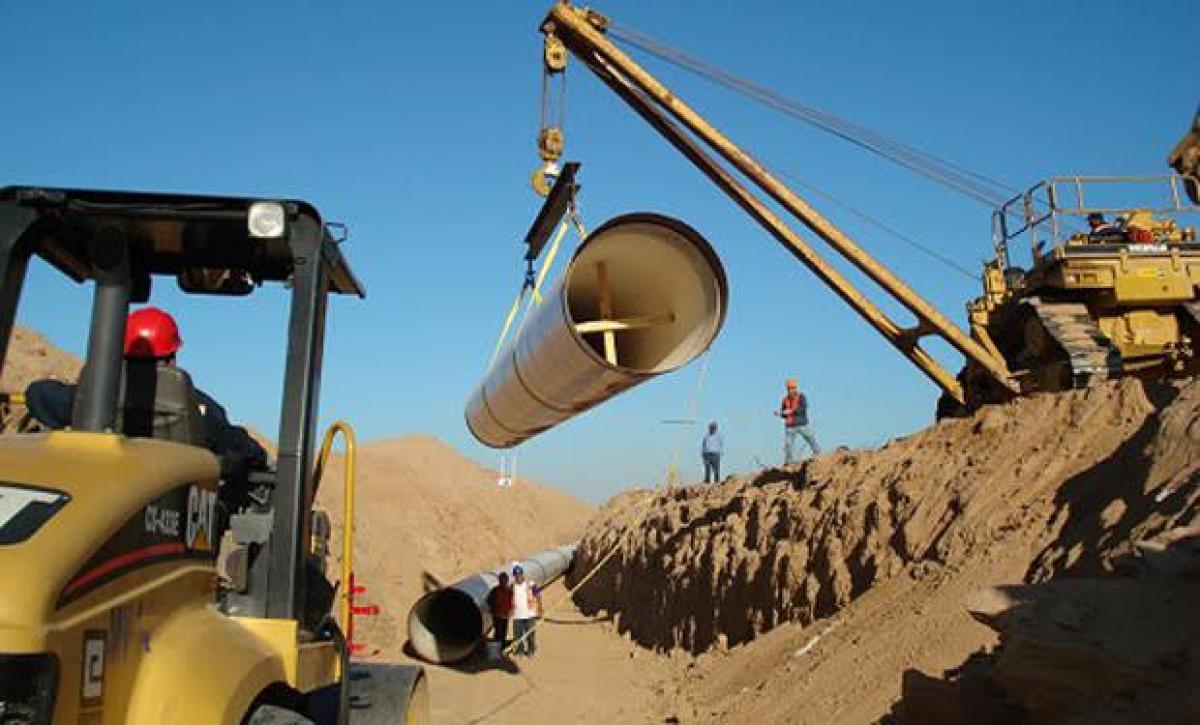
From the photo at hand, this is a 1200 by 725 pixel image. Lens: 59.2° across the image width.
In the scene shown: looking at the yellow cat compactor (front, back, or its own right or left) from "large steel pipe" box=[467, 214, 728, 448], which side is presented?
front

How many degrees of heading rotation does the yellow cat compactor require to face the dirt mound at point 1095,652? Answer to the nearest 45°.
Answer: approximately 45° to its right

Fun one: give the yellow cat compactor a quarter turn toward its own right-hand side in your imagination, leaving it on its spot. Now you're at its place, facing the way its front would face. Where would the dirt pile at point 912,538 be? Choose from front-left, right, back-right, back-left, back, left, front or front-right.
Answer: left

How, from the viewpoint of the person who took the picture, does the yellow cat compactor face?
facing away from the viewer and to the right of the viewer

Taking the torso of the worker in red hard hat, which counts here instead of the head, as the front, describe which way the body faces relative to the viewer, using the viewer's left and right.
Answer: facing away from the viewer and to the right of the viewer

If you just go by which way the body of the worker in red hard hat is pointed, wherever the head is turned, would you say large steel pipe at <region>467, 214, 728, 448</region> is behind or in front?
in front

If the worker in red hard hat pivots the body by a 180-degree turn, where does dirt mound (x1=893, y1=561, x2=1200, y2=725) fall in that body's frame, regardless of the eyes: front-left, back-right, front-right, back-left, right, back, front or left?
back-left

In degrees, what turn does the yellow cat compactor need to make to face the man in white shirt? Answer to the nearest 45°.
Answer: approximately 45° to its left

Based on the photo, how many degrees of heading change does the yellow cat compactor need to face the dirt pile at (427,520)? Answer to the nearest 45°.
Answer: approximately 45° to its left

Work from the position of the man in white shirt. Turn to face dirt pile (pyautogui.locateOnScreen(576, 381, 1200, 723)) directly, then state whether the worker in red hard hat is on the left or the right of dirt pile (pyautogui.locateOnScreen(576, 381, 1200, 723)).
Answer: right
